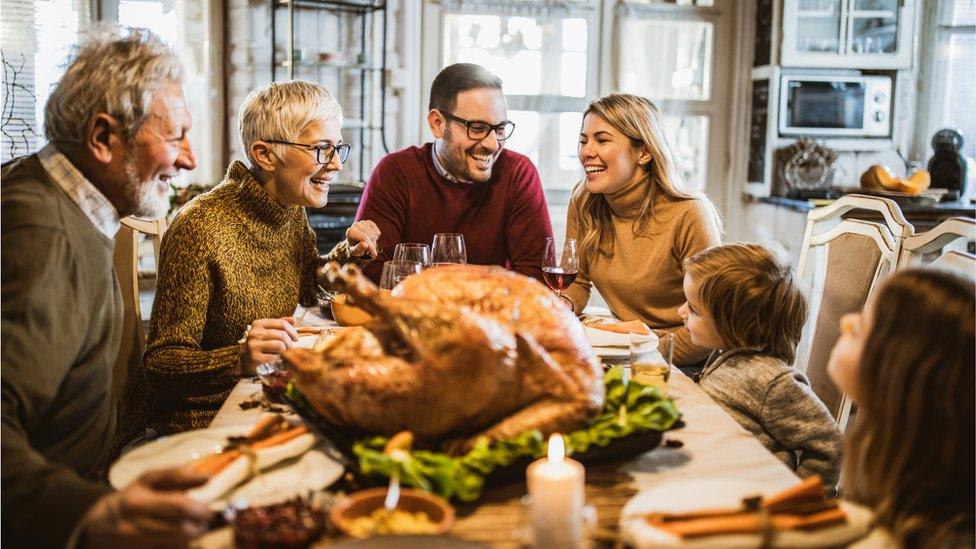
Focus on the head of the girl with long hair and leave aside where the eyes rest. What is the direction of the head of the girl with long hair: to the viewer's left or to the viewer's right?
to the viewer's left

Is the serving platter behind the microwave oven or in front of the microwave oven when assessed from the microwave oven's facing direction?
in front

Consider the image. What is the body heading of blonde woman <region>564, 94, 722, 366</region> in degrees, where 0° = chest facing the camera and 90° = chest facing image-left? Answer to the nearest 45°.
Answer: approximately 45°

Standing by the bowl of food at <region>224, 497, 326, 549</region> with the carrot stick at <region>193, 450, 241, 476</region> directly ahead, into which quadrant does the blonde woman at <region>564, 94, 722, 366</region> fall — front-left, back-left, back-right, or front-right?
front-right

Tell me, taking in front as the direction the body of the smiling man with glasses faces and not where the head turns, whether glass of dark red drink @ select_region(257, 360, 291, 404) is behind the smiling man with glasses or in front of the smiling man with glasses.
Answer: in front

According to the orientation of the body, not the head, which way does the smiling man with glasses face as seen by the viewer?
toward the camera

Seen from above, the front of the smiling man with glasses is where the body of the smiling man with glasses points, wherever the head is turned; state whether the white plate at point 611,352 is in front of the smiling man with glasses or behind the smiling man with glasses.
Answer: in front

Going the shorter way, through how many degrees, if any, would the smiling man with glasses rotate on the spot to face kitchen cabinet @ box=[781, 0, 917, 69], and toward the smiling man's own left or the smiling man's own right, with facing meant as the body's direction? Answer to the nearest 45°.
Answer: approximately 135° to the smiling man's own left

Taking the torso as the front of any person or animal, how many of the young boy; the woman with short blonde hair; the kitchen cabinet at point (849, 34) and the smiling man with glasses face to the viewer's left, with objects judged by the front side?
1

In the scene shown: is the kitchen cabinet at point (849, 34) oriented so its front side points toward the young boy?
yes

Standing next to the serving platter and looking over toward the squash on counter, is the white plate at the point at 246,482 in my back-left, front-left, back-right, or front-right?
back-left

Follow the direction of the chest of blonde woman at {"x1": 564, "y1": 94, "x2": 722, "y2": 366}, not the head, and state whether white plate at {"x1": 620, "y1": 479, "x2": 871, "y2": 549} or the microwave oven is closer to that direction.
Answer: the white plate

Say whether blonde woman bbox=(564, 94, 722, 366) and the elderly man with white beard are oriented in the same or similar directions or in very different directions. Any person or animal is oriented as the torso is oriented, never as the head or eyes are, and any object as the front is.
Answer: very different directions

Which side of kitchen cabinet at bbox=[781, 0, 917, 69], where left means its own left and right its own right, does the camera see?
front

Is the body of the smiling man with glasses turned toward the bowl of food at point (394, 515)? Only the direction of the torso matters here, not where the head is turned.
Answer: yes

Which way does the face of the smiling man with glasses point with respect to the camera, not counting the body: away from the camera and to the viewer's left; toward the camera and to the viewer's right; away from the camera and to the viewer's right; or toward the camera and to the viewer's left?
toward the camera and to the viewer's right

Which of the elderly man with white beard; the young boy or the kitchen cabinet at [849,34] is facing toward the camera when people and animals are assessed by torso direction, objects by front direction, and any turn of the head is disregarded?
the kitchen cabinet

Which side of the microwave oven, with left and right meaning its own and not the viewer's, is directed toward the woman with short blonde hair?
front

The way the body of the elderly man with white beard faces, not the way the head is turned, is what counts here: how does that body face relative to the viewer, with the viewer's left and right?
facing to the right of the viewer

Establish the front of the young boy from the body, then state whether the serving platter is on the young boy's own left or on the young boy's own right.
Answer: on the young boy's own left

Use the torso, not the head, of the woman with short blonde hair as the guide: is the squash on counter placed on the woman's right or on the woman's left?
on the woman's left
